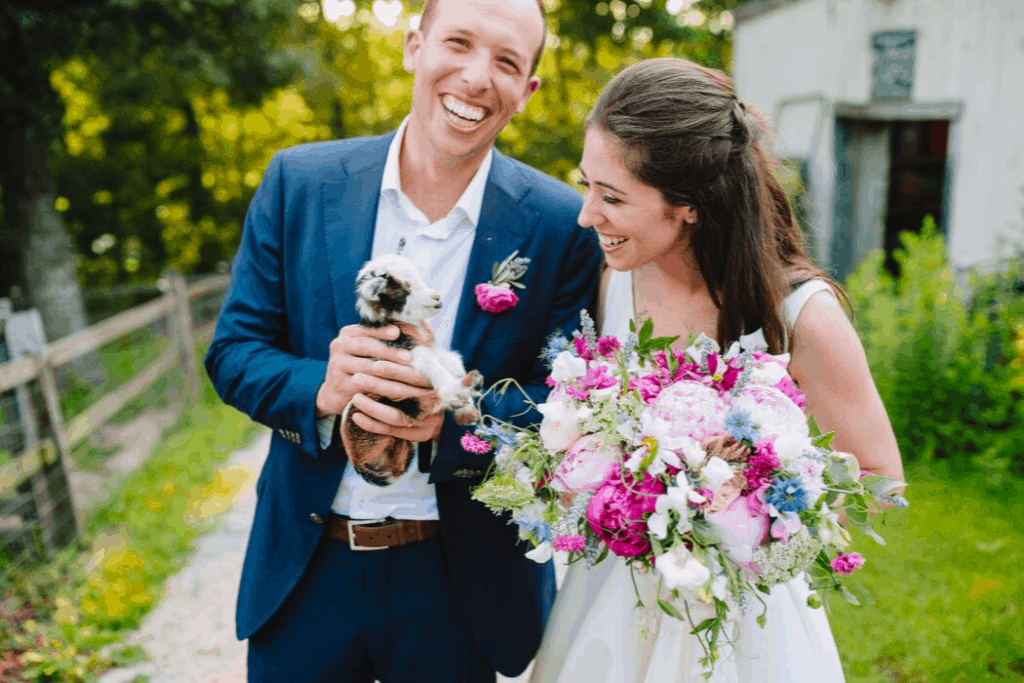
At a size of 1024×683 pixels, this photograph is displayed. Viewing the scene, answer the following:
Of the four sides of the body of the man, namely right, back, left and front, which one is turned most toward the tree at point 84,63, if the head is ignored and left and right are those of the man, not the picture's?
back

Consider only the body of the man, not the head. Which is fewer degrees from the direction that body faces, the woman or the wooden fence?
the woman

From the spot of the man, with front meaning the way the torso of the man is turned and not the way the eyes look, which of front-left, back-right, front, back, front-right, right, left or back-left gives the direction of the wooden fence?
back-right

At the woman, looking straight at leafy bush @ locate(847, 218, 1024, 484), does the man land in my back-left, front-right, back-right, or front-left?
back-left

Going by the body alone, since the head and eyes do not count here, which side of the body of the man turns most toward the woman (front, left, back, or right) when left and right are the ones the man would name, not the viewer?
left

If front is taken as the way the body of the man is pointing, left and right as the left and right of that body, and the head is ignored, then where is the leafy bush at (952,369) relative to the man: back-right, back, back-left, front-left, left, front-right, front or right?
back-left

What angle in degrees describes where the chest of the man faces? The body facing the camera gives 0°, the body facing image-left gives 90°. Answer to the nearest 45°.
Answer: approximately 0°

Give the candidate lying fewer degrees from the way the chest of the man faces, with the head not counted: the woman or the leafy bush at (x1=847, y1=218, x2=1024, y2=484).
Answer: the woman
